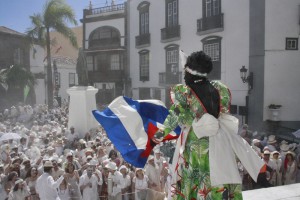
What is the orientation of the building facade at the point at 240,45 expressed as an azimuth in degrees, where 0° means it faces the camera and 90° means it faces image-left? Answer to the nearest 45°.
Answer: approximately 45°

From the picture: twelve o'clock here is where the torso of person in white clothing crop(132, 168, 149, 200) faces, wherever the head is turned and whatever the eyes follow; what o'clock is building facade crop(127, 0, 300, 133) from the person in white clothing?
The building facade is roughly at 7 o'clock from the person in white clothing.

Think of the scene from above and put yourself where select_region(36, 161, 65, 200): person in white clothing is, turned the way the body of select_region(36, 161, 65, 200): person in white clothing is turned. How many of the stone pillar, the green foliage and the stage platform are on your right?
1

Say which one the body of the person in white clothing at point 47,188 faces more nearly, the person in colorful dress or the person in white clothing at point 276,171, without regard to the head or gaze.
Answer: the person in white clothing

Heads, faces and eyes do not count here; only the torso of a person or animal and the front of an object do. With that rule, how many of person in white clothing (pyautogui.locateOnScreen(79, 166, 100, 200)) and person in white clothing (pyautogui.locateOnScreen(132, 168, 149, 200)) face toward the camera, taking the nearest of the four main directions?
2

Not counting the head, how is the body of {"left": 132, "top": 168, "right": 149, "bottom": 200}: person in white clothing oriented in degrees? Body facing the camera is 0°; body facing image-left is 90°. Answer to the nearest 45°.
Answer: approximately 0°

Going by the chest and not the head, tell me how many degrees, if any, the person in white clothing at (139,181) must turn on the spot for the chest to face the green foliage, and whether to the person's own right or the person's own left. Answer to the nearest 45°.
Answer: approximately 135° to the person's own right

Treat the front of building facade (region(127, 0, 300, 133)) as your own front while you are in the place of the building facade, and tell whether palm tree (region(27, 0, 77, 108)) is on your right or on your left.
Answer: on your right

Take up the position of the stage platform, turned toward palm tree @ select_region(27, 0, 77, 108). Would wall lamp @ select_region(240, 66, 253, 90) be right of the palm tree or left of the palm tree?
right

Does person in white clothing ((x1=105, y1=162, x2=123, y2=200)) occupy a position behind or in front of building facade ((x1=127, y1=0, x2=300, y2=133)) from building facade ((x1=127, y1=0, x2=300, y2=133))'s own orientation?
in front
